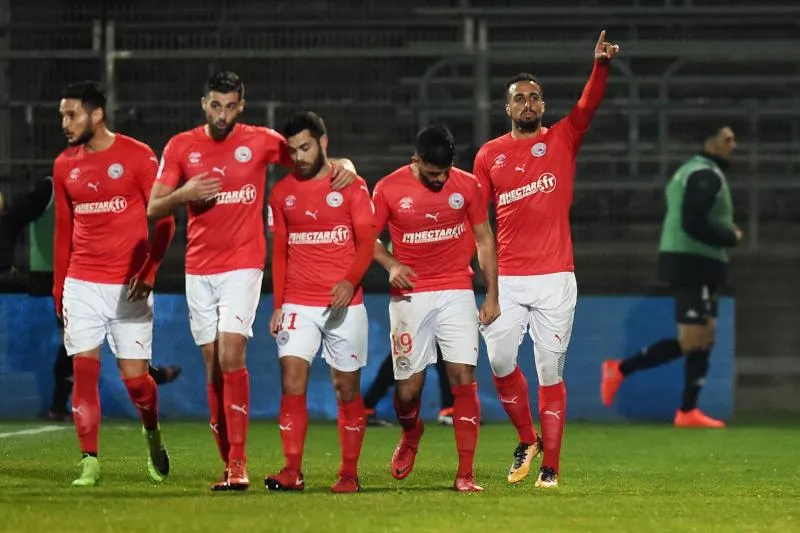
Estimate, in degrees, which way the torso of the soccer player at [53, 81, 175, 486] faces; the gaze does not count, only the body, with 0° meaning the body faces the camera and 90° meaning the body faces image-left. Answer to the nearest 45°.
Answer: approximately 0°

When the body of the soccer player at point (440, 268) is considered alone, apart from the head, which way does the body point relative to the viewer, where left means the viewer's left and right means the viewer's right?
facing the viewer

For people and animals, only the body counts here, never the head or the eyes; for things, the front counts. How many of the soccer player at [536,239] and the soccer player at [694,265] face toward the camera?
1

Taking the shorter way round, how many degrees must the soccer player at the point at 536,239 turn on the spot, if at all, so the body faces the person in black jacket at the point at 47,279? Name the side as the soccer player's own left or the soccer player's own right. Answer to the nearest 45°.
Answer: approximately 135° to the soccer player's own right

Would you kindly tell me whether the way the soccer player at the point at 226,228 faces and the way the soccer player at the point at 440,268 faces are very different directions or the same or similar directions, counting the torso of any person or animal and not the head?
same or similar directions

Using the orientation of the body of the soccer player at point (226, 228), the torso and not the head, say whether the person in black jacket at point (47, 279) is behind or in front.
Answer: behind

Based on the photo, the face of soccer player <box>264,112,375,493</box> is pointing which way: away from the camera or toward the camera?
toward the camera

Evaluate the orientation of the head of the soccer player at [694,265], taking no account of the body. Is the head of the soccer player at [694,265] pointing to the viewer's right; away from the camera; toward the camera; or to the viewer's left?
to the viewer's right

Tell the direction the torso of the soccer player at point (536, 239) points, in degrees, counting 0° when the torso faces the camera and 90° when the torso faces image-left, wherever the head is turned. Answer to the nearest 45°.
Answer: approximately 0°

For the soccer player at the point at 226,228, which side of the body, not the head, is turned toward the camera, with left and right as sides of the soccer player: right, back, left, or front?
front

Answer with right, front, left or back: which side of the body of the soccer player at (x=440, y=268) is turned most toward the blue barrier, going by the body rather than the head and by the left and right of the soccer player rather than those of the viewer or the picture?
back

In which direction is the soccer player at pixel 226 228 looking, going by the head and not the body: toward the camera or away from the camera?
toward the camera
